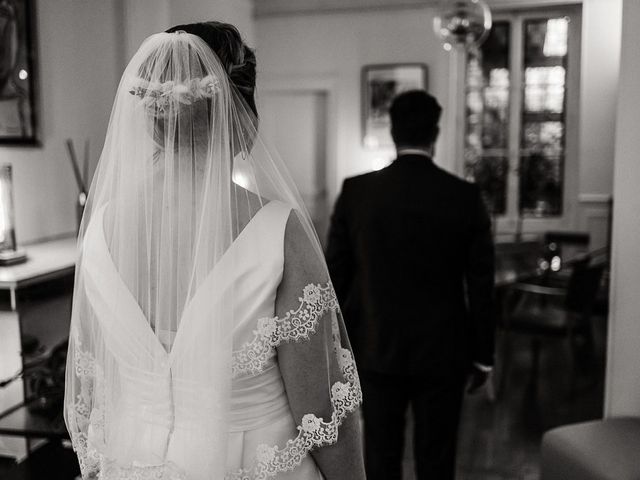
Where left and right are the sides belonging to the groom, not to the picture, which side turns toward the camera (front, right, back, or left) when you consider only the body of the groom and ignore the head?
back

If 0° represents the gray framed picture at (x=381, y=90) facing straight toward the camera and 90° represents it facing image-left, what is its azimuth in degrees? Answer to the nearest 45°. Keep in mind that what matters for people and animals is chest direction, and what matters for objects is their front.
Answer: approximately 0°

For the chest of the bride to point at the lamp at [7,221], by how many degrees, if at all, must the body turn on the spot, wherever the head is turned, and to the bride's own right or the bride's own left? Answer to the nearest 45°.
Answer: approximately 45° to the bride's own left

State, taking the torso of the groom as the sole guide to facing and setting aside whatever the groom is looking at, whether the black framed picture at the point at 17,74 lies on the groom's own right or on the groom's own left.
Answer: on the groom's own left

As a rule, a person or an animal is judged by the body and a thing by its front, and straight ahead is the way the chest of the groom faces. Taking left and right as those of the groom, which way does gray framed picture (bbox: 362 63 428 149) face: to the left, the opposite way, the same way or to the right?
the opposite way

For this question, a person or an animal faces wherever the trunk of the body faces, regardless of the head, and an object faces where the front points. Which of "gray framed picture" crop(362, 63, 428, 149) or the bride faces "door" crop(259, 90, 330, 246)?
the bride

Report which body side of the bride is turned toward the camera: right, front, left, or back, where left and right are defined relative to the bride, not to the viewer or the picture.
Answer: back

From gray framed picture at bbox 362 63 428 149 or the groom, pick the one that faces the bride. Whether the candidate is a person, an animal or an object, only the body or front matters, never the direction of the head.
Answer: the gray framed picture

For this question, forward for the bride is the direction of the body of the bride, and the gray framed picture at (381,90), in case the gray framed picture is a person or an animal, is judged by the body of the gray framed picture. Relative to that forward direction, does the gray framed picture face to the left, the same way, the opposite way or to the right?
the opposite way

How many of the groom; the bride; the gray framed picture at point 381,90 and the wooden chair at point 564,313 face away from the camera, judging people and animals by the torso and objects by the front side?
2

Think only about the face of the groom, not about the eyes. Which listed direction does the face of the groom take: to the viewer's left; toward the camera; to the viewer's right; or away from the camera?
away from the camera

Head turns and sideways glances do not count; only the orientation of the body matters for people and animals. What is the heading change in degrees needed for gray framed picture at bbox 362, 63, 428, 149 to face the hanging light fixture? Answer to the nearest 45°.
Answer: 0° — it already faces it
